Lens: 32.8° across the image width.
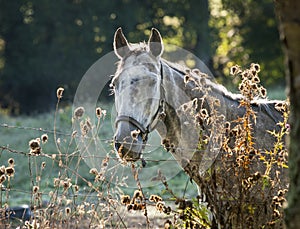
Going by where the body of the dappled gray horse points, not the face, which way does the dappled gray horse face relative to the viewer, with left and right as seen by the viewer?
facing the viewer and to the left of the viewer

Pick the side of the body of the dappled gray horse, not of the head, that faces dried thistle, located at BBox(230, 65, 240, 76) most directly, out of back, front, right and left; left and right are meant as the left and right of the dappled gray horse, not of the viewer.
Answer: left

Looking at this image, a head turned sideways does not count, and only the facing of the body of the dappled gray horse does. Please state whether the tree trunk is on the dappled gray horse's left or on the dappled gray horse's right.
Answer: on the dappled gray horse's left
